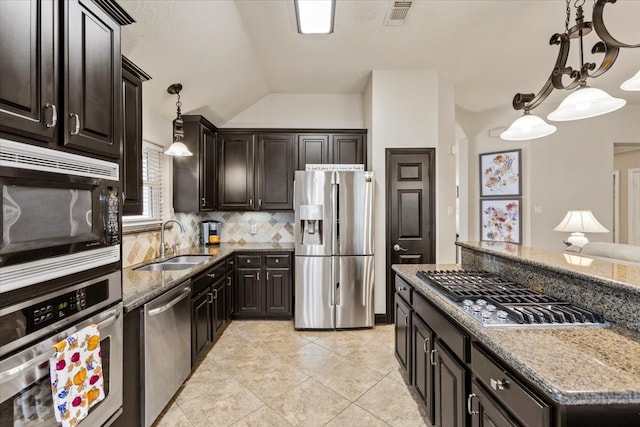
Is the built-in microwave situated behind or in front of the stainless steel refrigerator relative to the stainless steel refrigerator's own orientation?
in front

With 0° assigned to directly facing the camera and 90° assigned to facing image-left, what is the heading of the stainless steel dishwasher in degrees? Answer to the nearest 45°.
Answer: approximately 315°

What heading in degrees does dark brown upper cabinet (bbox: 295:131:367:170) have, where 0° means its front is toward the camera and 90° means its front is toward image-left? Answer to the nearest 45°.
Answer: approximately 0°

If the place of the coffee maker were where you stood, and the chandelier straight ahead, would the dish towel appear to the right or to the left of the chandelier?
right

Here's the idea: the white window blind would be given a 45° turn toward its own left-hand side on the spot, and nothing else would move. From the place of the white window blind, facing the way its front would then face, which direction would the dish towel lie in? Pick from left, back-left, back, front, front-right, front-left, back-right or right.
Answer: right

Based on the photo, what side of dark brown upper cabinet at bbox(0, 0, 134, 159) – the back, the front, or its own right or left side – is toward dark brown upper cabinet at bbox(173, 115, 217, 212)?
left

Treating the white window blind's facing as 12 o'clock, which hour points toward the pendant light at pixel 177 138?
The pendant light is roughly at 1 o'clock from the white window blind.

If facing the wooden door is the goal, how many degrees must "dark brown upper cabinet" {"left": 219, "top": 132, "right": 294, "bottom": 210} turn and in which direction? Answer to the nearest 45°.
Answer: approximately 45° to its left

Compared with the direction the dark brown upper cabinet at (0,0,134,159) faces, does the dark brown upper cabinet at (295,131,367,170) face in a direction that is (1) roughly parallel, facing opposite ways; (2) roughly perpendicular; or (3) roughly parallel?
roughly perpendicular

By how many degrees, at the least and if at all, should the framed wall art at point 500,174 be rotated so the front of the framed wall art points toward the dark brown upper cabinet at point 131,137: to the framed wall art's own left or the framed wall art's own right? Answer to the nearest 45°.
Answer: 0° — it already faces it

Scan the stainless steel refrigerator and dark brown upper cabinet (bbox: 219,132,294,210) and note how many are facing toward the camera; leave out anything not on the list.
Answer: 2

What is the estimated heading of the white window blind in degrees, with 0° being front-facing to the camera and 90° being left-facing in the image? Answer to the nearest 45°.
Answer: approximately 315°

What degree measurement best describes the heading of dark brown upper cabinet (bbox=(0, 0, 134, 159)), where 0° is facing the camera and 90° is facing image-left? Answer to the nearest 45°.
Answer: approximately 315°

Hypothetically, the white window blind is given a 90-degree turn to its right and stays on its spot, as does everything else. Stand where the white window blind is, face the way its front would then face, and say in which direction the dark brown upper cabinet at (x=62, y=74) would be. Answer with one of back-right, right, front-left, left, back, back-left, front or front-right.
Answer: front-left
